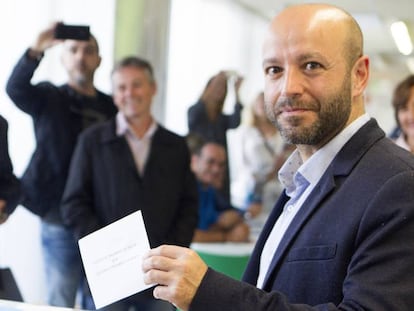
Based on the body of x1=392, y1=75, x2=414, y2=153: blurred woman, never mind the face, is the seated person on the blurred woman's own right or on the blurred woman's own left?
on the blurred woman's own right

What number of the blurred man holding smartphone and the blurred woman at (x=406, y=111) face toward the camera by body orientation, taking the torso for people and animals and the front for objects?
2

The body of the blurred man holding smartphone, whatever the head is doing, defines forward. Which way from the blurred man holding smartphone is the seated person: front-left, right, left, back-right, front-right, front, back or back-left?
back-left

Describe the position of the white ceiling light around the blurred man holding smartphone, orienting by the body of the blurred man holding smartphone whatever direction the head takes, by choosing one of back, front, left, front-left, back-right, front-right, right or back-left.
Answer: back-left

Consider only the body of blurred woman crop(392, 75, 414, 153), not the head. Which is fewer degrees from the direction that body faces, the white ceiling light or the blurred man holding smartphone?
the blurred man holding smartphone

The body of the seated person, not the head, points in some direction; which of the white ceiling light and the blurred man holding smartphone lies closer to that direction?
the blurred man holding smartphone

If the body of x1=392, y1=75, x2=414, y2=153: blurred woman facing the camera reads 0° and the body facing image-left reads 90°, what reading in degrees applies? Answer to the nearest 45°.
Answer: approximately 0°

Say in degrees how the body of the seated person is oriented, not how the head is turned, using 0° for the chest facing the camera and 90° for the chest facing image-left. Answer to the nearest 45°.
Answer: approximately 315°
